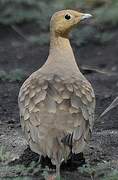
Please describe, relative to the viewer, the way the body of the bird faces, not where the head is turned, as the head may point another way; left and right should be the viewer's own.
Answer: facing away from the viewer
